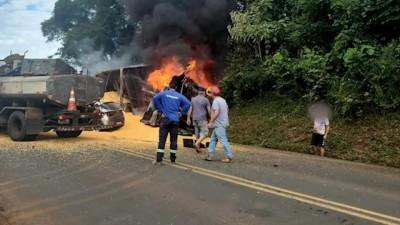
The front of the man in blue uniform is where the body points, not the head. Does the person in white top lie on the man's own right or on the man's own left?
on the man's own right

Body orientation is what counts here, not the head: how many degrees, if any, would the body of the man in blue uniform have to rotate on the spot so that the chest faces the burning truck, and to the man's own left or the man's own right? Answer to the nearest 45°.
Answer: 0° — they already face it

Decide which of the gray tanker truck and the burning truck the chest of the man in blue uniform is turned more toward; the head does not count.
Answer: the burning truck

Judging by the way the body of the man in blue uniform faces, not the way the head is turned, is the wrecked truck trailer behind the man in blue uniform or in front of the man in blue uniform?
in front

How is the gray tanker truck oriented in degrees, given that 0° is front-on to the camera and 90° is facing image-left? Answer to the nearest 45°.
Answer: approximately 135°

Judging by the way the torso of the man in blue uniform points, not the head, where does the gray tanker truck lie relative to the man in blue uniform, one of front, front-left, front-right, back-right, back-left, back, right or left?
front-left

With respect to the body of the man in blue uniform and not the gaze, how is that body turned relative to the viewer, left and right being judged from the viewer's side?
facing away from the viewer

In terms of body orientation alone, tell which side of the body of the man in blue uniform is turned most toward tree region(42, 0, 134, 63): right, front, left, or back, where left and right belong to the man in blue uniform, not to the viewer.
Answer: front

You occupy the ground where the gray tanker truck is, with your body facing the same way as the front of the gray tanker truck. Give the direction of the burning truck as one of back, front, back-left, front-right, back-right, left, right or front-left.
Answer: right

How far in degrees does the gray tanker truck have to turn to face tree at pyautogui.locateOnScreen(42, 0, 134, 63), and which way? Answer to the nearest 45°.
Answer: approximately 45° to its right

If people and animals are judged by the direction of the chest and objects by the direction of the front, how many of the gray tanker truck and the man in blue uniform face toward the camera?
0

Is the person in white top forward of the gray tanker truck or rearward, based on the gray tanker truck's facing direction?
rearward
